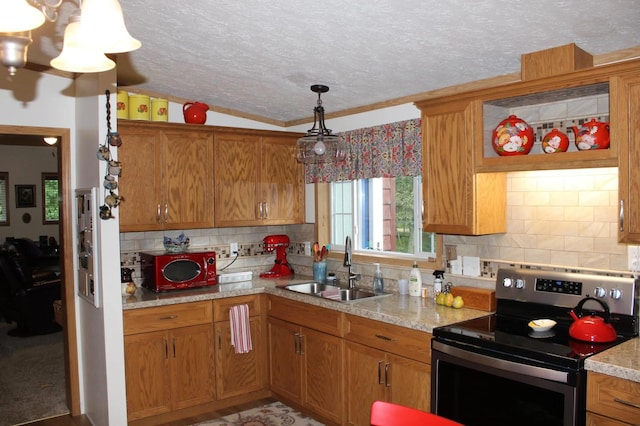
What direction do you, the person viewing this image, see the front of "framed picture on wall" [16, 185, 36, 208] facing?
facing the viewer

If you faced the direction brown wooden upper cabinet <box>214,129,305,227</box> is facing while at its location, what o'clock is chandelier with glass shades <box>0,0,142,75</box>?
The chandelier with glass shades is roughly at 2 o'clock from the brown wooden upper cabinet.

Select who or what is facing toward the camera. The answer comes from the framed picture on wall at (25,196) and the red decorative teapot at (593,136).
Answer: the framed picture on wall

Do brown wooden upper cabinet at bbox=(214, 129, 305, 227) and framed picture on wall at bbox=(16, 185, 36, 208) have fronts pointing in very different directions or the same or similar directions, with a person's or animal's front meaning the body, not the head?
same or similar directions

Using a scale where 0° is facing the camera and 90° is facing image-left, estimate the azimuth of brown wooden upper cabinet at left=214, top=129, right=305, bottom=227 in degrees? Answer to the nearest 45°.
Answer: approximately 315°

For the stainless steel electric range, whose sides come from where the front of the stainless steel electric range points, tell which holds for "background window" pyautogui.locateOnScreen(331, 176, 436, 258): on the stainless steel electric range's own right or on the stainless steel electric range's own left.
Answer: on the stainless steel electric range's own right

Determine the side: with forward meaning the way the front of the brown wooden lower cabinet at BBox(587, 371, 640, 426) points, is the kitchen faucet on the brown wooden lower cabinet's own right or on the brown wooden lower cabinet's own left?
on the brown wooden lower cabinet's own right

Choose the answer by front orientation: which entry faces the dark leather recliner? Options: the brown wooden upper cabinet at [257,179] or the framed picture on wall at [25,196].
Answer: the framed picture on wall

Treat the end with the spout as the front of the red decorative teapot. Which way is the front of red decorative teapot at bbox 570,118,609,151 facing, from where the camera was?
facing to the left of the viewer

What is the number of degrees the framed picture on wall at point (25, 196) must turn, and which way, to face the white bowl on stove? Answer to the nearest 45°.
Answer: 0° — it already faces it

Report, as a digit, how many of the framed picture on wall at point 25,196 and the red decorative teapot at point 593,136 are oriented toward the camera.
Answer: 1
